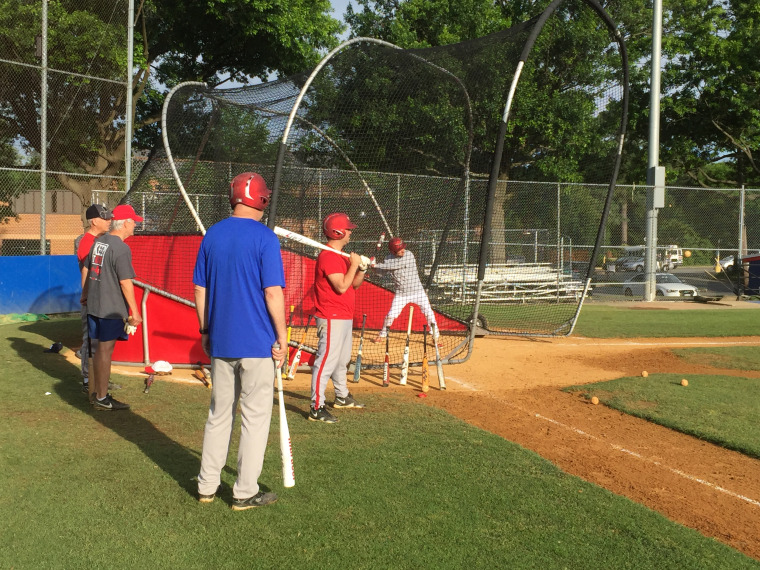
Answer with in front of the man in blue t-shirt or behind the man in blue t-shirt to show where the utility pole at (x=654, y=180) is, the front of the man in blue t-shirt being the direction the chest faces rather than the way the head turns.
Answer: in front

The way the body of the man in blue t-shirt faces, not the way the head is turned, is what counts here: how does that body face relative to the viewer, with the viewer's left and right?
facing away from the viewer and to the right of the viewer

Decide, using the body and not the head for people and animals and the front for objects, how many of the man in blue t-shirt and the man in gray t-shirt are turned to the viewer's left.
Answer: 0

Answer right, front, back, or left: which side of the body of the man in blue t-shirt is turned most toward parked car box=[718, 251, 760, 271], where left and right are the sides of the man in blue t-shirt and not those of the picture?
front

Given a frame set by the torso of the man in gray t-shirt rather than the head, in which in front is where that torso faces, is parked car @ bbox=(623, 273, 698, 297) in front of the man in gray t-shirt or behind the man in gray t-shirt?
in front

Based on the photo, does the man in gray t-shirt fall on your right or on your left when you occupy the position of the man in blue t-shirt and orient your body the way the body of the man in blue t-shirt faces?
on your left

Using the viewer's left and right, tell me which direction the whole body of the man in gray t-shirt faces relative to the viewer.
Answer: facing away from the viewer and to the right of the viewer

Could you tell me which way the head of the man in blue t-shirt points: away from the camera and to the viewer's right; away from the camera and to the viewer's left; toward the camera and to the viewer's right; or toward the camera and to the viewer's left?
away from the camera and to the viewer's right

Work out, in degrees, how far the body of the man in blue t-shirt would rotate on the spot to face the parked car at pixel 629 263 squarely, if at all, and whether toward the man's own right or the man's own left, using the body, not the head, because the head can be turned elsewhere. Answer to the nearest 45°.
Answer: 0° — they already face it

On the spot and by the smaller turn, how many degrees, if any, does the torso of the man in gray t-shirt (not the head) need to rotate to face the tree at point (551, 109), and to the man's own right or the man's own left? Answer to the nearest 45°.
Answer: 0° — they already face it

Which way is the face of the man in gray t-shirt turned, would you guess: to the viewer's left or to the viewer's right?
to the viewer's right

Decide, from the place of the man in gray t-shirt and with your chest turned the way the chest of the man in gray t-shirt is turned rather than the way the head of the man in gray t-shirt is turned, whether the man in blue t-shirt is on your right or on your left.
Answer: on your right
